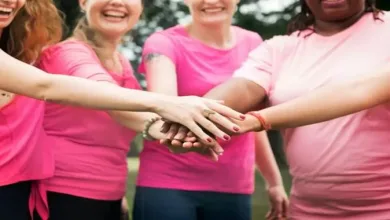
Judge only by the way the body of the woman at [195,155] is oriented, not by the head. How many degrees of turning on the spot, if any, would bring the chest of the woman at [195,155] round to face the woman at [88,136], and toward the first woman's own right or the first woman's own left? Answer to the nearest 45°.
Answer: approximately 90° to the first woman's own right

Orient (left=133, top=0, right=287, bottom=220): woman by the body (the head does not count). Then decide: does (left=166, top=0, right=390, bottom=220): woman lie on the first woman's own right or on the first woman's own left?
on the first woman's own left

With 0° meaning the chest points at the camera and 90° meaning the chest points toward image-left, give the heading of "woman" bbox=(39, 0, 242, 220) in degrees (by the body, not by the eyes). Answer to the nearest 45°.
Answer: approximately 315°

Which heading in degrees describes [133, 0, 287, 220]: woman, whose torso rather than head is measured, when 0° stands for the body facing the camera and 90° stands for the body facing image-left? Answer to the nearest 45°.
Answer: approximately 0°

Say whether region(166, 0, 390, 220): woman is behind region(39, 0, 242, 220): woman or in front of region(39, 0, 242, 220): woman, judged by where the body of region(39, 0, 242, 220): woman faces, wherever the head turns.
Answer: in front

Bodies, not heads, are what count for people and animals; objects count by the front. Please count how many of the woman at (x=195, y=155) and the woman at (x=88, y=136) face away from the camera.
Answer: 0

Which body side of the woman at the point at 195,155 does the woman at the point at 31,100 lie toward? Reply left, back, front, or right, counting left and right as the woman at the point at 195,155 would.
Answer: right
